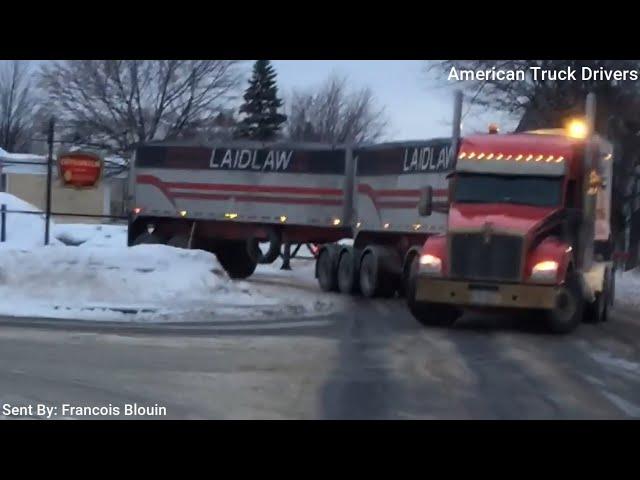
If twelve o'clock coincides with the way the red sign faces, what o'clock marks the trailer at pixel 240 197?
The trailer is roughly at 10 o'clock from the red sign.

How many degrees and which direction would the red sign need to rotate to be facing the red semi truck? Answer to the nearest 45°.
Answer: approximately 45° to its left

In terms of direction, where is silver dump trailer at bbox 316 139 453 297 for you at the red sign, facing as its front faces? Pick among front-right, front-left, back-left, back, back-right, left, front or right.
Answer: front-left

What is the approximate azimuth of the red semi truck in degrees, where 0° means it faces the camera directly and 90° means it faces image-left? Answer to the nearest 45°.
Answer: approximately 0°

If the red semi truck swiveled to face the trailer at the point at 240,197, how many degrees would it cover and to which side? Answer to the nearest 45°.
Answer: approximately 135° to its right
